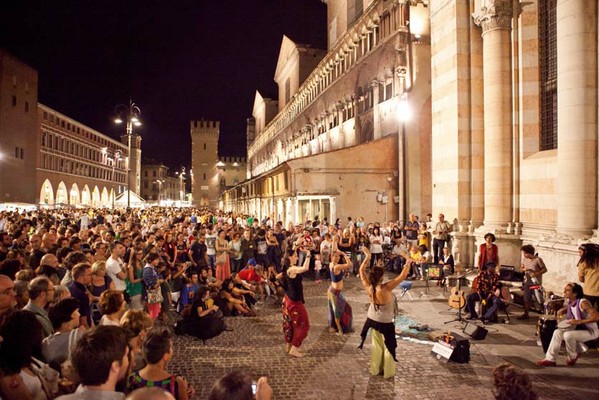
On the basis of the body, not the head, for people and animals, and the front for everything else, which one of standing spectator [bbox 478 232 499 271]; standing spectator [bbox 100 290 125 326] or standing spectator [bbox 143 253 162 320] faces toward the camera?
standing spectator [bbox 478 232 499 271]

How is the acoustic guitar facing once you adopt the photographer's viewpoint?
facing the viewer and to the left of the viewer

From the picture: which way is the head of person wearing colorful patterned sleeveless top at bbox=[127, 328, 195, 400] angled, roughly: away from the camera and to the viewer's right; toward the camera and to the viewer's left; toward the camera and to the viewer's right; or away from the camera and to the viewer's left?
away from the camera and to the viewer's right

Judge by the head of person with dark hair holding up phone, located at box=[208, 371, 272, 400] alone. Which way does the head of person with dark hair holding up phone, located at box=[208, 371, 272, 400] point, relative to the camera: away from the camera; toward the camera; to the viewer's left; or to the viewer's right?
away from the camera

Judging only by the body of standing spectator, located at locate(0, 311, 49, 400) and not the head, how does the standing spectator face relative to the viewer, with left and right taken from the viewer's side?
facing away from the viewer and to the right of the viewer

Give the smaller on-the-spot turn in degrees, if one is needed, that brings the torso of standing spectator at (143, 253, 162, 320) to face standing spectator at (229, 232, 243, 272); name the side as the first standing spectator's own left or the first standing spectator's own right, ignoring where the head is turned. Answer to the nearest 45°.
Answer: approximately 45° to the first standing spectator's own left

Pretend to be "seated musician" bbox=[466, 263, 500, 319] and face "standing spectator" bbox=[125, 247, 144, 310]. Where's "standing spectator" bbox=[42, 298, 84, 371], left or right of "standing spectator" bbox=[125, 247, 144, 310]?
left

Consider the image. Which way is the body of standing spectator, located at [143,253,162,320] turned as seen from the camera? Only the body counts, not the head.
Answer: to the viewer's right

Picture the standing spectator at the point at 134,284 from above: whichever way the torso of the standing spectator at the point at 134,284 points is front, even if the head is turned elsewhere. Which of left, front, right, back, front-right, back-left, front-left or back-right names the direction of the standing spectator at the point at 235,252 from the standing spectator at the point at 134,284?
left

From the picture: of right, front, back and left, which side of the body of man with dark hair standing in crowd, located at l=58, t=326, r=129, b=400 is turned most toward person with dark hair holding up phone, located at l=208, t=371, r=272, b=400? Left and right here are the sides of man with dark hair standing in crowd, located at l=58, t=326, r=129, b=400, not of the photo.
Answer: right

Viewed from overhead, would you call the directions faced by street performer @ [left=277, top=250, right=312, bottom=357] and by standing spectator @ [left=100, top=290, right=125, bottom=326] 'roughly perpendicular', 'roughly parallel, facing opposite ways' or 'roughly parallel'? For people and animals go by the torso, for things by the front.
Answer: roughly perpendicular

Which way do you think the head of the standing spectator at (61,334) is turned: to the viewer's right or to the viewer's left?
to the viewer's right

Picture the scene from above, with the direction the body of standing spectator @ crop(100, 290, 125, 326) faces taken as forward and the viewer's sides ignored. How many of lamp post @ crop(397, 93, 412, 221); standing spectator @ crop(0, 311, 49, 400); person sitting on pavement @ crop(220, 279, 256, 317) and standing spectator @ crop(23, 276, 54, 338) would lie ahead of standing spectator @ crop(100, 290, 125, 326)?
2

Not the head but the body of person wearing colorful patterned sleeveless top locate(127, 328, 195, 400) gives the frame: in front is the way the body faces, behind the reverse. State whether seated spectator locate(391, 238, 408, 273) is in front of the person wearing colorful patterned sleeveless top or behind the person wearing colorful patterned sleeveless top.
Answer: in front

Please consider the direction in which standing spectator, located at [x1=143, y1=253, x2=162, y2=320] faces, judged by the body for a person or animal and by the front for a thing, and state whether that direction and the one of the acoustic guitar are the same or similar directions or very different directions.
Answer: very different directions

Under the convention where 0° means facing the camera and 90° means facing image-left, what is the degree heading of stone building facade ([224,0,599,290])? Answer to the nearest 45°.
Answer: approximately 45°

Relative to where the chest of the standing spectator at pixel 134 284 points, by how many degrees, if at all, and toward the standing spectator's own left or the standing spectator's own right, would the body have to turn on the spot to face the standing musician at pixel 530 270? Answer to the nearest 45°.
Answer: approximately 45° to the standing spectator's own left
